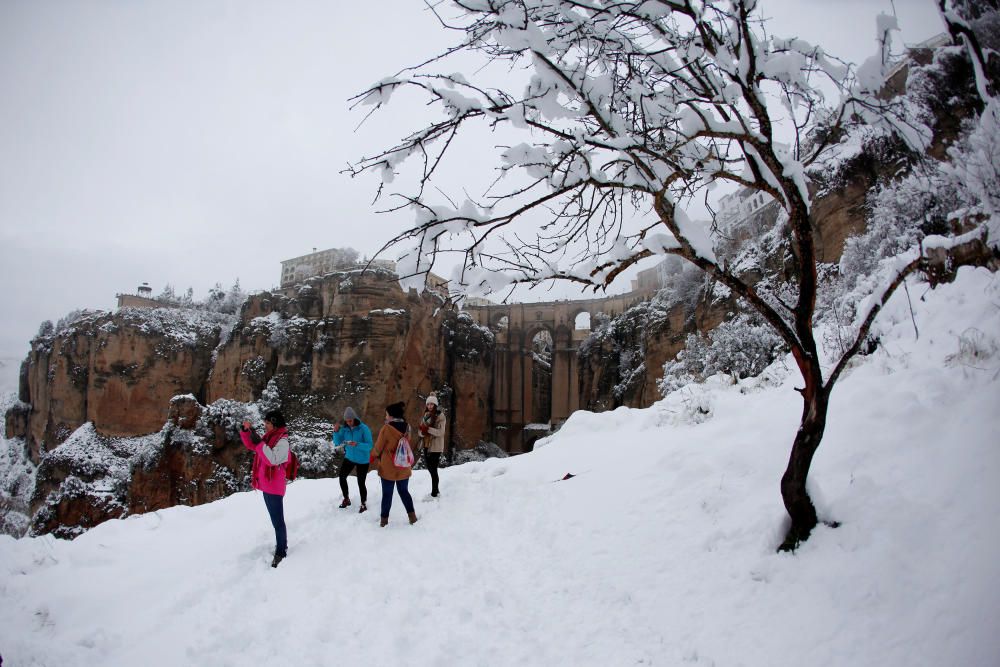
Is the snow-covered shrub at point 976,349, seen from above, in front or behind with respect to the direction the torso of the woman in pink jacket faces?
behind

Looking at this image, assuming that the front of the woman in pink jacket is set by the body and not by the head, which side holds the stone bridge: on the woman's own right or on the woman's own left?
on the woman's own right

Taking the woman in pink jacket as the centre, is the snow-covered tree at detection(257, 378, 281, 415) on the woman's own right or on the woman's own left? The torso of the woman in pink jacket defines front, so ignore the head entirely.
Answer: on the woman's own right

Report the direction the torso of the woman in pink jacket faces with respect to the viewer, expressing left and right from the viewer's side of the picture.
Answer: facing to the left of the viewer

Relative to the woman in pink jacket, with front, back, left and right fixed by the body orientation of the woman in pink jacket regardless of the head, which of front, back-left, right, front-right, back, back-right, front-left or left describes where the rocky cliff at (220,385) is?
right

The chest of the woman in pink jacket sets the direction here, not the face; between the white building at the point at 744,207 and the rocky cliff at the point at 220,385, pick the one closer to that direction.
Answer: the rocky cliff
